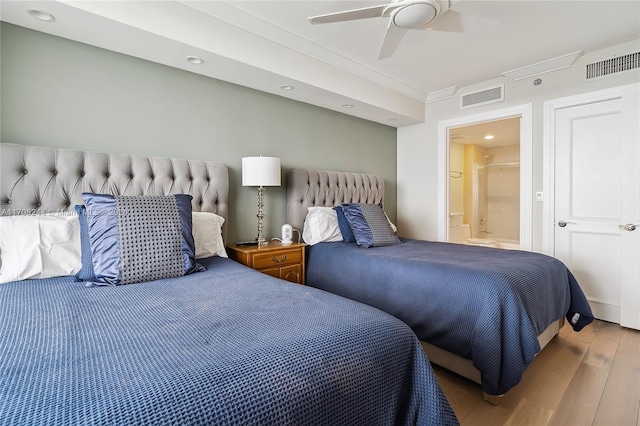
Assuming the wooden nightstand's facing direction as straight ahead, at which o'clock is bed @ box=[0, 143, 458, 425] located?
The bed is roughly at 2 o'clock from the wooden nightstand.

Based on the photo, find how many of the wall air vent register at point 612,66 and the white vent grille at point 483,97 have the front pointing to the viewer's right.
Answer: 0

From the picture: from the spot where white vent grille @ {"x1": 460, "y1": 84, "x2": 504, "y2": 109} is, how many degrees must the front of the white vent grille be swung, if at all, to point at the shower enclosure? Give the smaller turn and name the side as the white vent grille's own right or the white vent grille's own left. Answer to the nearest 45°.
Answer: approximately 135° to the white vent grille's own right

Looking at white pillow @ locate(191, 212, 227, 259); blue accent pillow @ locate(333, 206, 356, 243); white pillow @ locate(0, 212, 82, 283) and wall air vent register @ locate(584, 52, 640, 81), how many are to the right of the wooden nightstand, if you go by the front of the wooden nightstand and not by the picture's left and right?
2

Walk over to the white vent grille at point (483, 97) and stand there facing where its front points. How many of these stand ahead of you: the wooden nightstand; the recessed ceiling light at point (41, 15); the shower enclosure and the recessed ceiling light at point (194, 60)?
3

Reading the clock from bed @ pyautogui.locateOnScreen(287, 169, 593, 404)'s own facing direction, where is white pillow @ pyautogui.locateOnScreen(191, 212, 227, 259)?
The white pillow is roughly at 4 o'clock from the bed.

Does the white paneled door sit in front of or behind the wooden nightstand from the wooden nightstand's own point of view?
in front

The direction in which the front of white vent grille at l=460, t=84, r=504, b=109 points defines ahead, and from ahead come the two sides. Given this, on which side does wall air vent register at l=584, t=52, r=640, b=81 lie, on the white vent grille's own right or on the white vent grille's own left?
on the white vent grille's own left

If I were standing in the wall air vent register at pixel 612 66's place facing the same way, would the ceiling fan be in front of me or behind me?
in front

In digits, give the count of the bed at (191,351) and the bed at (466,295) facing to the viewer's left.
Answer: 0

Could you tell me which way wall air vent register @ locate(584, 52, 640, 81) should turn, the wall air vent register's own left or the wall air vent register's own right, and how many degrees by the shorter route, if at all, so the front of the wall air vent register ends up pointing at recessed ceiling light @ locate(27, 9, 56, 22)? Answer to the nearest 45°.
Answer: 0° — it already faces it

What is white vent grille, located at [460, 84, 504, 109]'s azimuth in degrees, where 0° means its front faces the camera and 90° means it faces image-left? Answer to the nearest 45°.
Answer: approximately 45°
